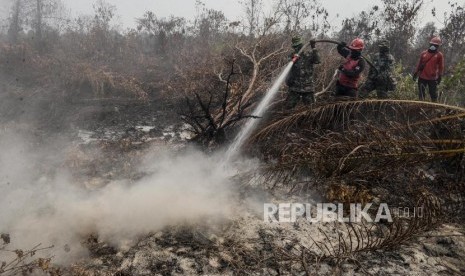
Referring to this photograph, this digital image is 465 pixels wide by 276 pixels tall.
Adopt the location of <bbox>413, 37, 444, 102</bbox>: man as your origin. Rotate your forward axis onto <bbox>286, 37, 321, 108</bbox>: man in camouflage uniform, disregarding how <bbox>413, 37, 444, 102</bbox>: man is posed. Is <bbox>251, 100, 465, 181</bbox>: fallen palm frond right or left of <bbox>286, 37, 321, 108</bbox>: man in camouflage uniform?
left

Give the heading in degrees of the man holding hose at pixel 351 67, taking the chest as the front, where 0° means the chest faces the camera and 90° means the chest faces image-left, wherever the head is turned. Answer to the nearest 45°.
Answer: approximately 45°

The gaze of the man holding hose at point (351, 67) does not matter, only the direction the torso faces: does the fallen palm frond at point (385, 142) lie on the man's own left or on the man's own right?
on the man's own left

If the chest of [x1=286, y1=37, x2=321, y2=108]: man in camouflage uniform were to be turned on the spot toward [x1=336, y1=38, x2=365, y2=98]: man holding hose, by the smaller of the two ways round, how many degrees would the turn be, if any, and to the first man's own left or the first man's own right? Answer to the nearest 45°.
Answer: approximately 135° to the first man's own left

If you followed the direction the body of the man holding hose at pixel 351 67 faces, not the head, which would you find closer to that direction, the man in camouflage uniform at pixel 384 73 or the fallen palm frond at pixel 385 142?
the fallen palm frond

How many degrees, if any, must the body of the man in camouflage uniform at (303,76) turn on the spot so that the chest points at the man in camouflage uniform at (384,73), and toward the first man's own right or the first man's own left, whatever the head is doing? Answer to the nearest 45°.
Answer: approximately 180°

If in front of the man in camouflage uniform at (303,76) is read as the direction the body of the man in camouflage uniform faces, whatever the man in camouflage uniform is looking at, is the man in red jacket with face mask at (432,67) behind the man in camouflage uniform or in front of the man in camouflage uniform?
behind

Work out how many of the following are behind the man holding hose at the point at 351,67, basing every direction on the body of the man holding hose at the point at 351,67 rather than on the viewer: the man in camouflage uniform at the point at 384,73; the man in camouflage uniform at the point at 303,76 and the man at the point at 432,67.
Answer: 2

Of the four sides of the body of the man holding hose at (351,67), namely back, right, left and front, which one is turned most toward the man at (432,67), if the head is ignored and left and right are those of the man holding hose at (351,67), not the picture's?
back
